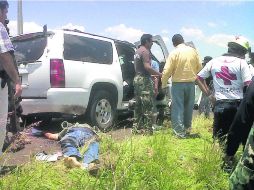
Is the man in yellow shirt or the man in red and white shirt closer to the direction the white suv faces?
the man in yellow shirt

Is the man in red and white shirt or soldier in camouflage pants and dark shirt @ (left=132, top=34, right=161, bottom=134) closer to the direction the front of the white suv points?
the soldier in camouflage pants and dark shirt

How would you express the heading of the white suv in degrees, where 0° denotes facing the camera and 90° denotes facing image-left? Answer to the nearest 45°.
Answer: approximately 225°

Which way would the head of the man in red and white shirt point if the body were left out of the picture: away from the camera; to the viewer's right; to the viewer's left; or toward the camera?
away from the camera

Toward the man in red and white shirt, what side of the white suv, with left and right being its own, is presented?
right

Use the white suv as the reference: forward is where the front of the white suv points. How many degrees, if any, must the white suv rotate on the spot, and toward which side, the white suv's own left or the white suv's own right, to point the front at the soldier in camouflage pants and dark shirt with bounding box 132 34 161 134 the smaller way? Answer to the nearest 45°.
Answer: approximately 45° to the white suv's own right

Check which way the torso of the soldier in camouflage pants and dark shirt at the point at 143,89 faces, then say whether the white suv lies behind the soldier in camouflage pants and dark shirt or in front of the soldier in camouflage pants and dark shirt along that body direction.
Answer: behind
